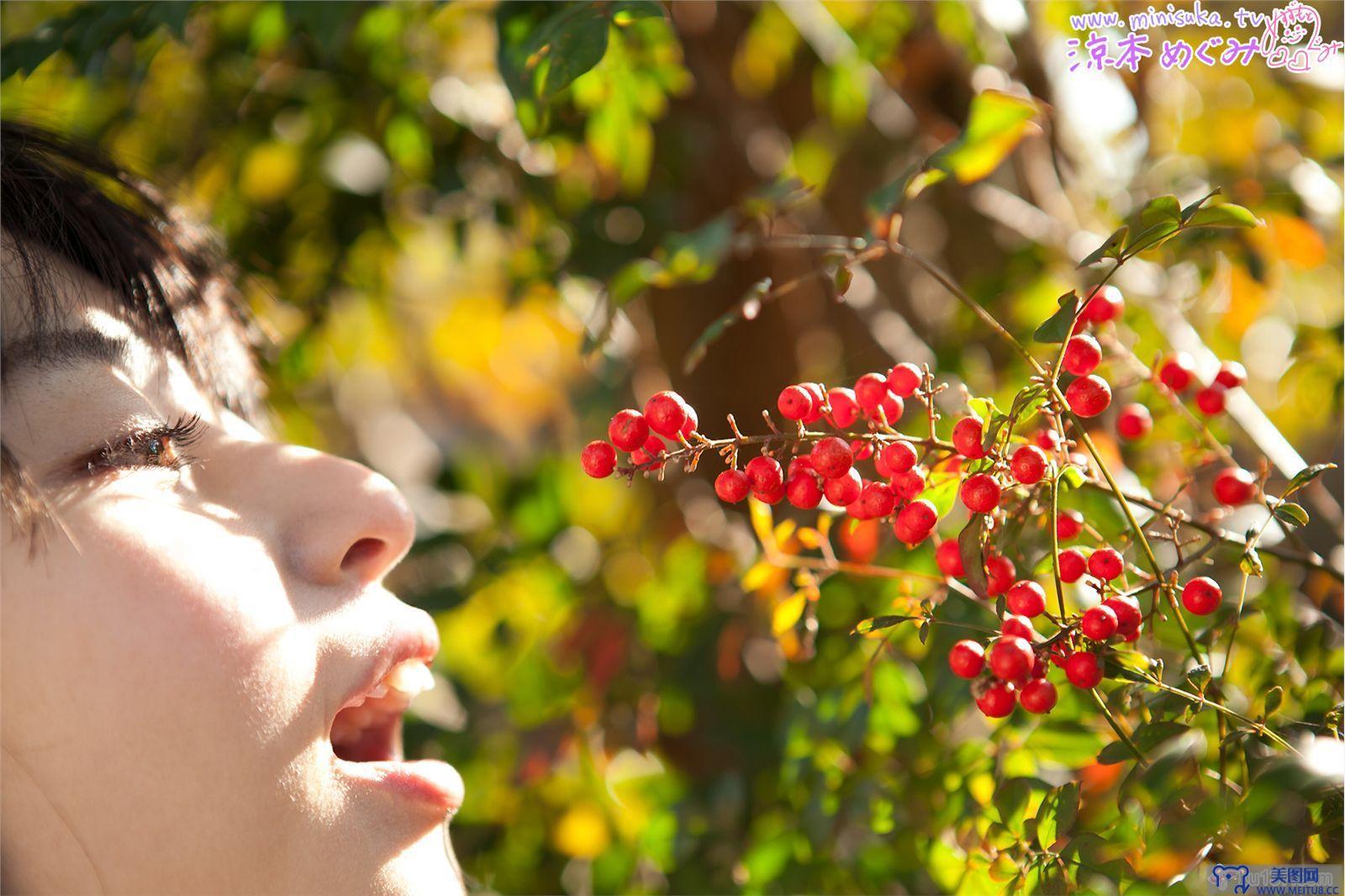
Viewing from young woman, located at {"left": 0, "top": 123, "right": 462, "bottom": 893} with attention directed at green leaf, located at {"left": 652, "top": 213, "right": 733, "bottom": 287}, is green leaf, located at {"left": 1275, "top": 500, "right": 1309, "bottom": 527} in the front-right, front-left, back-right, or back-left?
front-right

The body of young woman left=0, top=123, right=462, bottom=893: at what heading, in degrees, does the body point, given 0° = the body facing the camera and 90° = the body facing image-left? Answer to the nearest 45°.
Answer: approximately 270°

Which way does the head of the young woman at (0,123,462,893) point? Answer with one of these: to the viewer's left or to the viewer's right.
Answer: to the viewer's right
